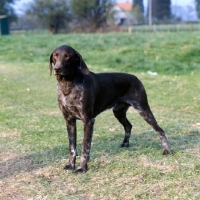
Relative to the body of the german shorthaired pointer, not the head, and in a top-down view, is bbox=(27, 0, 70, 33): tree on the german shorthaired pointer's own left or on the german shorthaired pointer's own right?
on the german shorthaired pointer's own right

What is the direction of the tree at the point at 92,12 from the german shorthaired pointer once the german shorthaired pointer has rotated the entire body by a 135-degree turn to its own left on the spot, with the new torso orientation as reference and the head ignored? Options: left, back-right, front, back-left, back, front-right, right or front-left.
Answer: left

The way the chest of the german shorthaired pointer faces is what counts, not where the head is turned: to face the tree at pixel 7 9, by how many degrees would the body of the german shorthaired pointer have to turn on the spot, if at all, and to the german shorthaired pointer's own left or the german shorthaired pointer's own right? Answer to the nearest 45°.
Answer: approximately 135° to the german shorthaired pointer's own right

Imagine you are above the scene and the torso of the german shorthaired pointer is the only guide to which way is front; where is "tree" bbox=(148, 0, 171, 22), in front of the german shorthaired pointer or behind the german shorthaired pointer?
behind

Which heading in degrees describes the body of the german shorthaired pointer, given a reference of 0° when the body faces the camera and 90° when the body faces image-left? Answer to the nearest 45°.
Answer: approximately 45°
